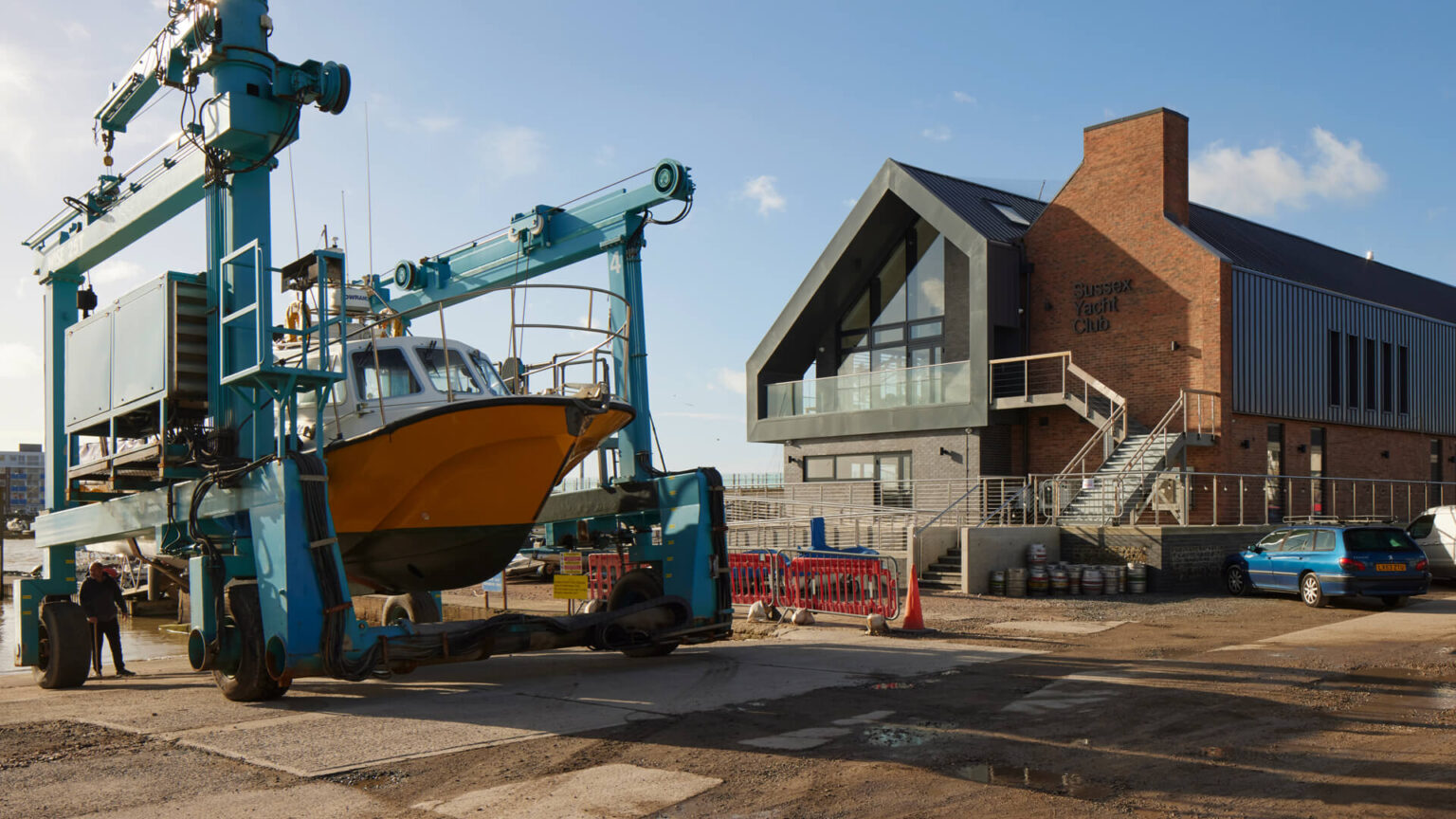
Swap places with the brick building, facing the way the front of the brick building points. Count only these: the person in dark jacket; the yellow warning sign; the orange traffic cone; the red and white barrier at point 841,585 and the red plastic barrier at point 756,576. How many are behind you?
0

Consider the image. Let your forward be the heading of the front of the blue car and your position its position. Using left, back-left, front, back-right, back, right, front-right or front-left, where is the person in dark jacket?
left

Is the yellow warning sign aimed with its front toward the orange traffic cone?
no

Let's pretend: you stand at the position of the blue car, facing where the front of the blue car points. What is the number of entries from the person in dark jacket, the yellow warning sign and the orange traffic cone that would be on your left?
3

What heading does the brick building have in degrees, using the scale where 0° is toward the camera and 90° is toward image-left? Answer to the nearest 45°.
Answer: approximately 45°

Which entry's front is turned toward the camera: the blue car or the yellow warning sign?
the yellow warning sign

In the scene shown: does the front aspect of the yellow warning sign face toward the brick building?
no

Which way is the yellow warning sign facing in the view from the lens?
facing the viewer

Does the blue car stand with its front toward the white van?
no

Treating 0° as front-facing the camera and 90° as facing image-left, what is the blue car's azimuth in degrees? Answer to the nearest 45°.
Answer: approximately 135°

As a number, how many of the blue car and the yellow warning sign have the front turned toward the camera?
1

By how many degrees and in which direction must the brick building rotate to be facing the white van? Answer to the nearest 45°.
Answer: approximately 90° to its left
